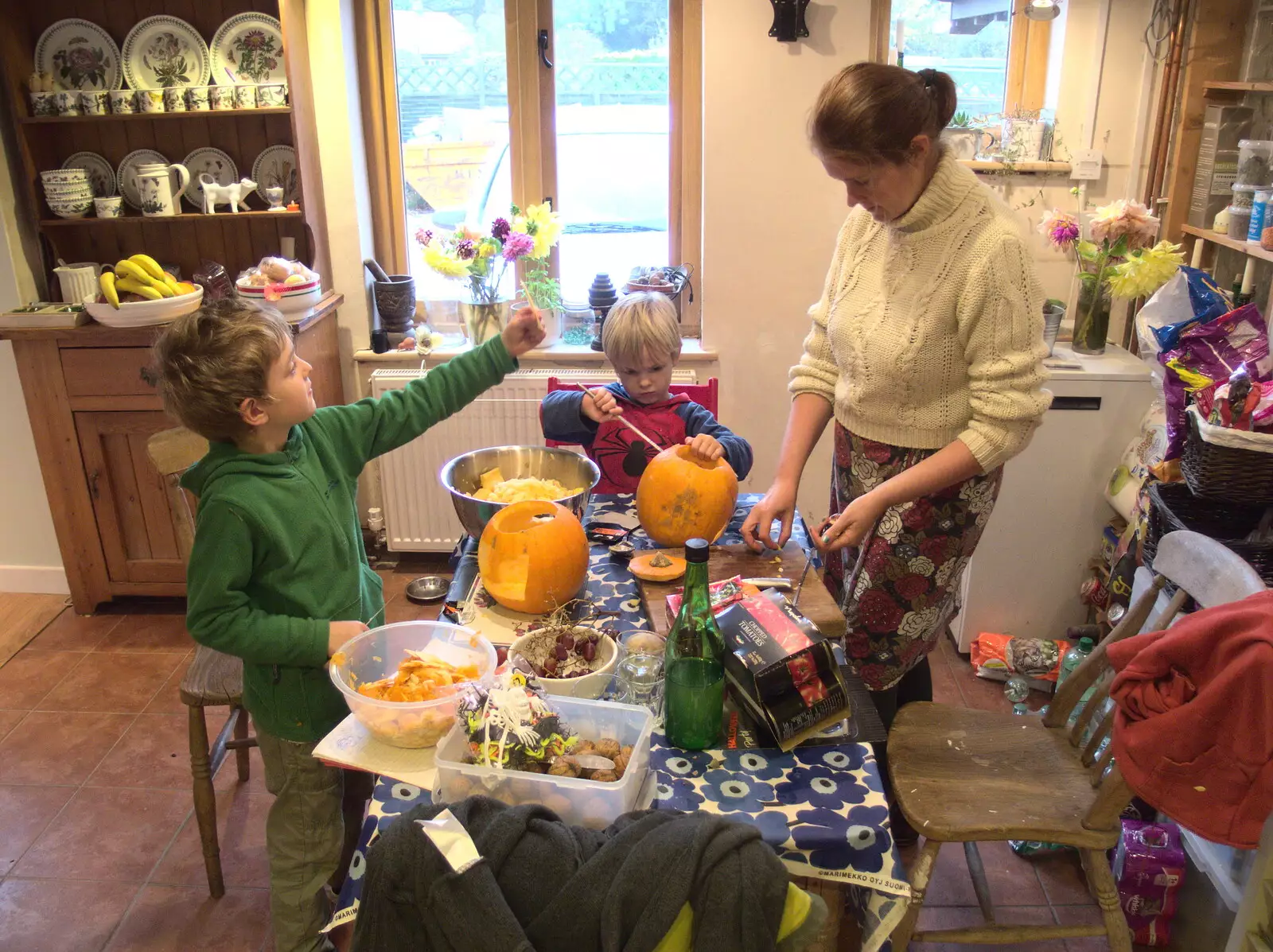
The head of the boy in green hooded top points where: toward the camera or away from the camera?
away from the camera

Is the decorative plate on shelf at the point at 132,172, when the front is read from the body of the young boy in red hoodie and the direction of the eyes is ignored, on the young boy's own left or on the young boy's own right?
on the young boy's own right

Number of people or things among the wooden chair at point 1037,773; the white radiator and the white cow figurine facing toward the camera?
1

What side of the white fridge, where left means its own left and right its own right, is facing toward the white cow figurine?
right

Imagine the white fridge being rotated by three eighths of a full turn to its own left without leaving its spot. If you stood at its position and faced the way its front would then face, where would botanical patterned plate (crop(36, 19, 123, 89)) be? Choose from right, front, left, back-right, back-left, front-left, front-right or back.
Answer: back-left

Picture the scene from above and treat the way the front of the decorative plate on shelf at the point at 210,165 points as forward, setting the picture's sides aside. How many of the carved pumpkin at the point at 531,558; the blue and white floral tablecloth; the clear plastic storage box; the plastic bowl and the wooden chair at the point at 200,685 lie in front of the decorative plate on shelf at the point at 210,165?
5

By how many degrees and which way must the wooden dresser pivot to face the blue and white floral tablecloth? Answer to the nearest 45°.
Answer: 0° — it already faces it

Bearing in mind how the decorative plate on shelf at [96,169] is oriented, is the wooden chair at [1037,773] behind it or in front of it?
in front

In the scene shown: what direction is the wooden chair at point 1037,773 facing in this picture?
to the viewer's left

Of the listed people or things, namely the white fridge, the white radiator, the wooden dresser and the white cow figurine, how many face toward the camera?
3
